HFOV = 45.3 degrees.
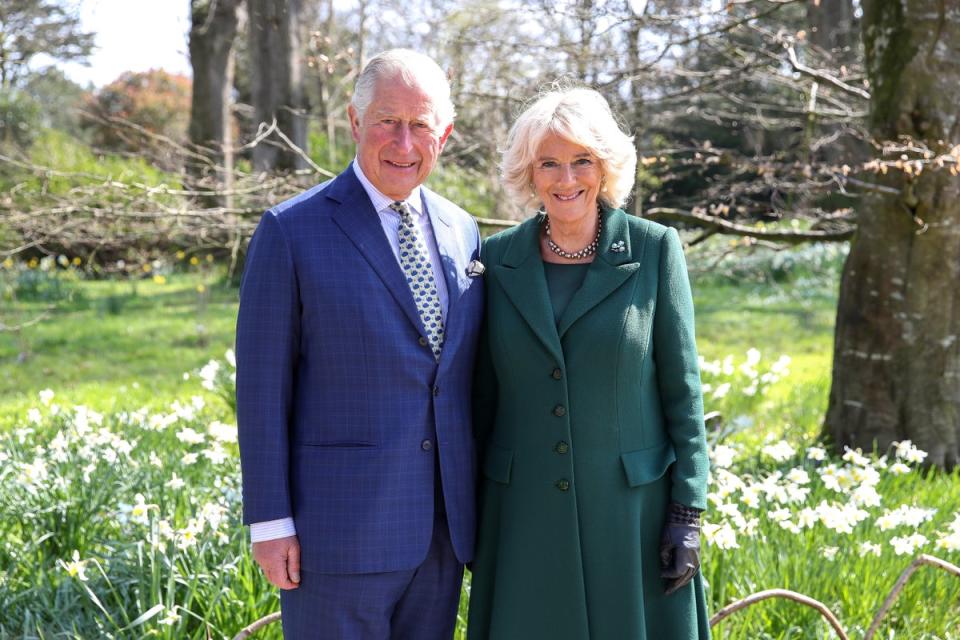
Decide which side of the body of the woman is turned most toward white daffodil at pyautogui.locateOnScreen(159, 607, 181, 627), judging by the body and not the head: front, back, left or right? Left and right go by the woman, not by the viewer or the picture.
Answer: right

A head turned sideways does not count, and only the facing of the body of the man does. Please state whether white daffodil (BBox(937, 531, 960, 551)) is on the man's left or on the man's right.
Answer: on the man's left

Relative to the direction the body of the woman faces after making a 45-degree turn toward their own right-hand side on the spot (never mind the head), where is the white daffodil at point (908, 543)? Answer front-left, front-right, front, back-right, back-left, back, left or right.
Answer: back

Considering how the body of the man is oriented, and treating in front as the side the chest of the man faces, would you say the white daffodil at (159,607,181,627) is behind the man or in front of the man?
behind

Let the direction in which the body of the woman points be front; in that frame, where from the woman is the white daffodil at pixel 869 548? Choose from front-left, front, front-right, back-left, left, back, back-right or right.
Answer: back-left

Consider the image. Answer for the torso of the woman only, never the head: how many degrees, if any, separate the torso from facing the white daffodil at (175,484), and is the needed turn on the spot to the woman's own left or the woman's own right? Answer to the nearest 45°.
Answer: approximately 135° to the woman's own right

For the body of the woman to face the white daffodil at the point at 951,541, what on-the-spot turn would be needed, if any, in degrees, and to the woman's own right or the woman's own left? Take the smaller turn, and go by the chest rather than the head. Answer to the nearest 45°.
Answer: approximately 135° to the woman's own left

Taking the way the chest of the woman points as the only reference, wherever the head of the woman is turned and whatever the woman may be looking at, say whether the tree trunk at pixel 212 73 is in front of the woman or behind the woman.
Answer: behind

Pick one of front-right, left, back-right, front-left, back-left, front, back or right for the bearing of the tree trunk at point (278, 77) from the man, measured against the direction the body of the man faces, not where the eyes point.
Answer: back-left

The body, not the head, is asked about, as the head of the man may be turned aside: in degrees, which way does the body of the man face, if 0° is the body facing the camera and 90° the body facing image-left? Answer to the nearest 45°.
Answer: approximately 315°

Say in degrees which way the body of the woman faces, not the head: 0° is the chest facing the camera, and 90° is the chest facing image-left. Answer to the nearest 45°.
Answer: approximately 0°
